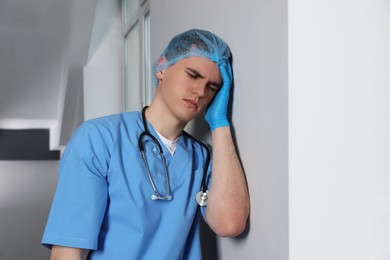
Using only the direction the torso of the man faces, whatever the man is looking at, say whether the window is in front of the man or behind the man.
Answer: behind

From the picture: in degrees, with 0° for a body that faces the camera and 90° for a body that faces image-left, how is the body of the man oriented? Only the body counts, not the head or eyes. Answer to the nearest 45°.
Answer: approximately 315°
